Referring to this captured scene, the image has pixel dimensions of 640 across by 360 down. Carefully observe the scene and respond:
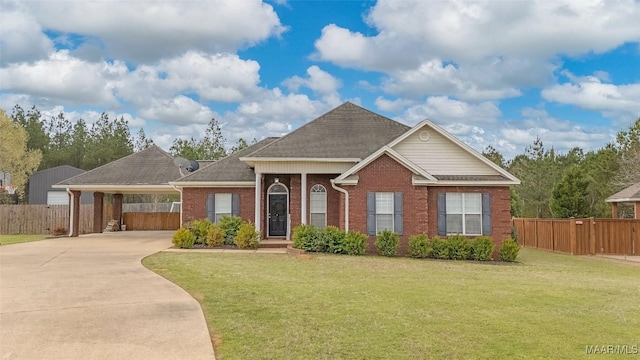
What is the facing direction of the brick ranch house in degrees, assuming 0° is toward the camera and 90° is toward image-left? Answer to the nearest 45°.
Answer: approximately 0°

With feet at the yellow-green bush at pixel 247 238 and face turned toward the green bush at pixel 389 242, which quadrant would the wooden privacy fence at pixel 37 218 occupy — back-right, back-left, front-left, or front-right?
back-left

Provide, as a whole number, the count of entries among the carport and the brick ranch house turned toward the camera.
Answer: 2

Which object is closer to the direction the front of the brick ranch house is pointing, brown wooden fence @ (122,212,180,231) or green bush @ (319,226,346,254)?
the green bush

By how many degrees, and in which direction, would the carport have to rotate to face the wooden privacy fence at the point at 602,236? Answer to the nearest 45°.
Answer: approximately 45° to its left
